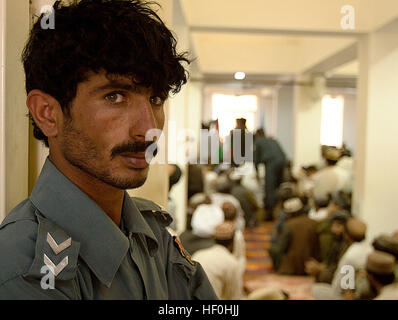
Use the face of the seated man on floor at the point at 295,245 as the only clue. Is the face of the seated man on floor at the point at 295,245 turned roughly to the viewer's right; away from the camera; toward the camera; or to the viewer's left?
away from the camera

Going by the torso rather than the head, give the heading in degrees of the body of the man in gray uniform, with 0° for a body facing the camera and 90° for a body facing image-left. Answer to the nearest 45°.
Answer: approximately 315°

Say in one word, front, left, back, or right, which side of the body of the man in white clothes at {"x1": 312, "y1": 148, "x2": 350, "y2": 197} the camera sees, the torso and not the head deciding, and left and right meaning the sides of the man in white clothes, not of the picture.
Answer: back
